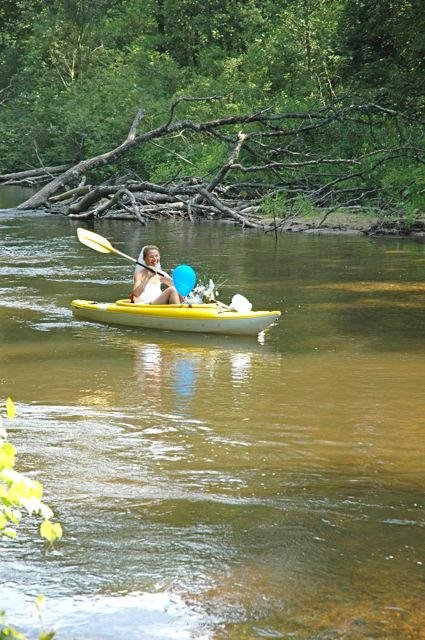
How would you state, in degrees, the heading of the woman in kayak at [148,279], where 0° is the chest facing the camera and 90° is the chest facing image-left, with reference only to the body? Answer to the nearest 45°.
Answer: approximately 315°

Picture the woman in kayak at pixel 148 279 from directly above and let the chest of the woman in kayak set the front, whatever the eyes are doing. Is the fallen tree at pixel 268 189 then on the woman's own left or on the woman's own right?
on the woman's own left

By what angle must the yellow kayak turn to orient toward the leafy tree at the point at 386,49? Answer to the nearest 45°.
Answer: approximately 90° to its left

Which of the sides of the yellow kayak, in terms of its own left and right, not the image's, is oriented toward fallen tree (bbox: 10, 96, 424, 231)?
left

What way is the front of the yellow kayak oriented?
to the viewer's right

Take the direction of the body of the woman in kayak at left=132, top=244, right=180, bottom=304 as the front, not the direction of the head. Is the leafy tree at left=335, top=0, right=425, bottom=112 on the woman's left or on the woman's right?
on the woman's left
